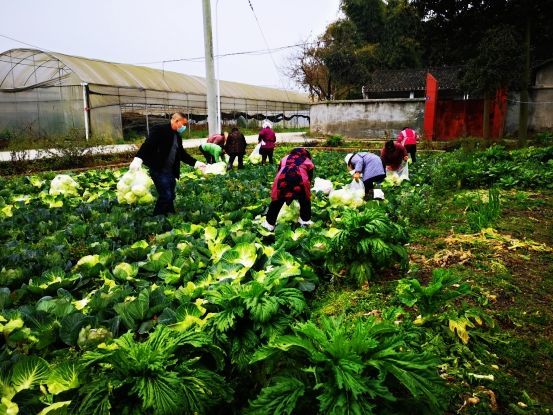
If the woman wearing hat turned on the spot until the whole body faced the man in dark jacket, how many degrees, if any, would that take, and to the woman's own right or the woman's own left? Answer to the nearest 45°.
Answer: approximately 45° to the woman's own left

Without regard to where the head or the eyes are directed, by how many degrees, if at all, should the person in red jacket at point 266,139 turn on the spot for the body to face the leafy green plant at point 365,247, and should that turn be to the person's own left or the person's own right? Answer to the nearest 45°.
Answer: approximately 180°

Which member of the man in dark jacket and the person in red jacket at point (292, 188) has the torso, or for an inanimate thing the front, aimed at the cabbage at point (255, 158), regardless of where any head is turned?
the person in red jacket

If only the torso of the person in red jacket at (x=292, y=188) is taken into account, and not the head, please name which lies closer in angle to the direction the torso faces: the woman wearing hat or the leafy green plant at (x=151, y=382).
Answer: the woman wearing hat

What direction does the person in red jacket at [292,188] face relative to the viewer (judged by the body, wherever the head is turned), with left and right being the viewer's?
facing away from the viewer

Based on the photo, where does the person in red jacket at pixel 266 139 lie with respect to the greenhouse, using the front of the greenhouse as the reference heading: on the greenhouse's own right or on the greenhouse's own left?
on the greenhouse's own left

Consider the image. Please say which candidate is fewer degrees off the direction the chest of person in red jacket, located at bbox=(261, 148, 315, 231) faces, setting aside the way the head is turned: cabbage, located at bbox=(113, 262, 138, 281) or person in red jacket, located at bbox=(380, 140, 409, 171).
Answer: the person in red jacket

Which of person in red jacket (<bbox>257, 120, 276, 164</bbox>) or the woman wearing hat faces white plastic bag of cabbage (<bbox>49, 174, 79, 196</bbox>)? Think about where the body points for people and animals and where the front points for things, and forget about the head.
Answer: the woman wearing hat

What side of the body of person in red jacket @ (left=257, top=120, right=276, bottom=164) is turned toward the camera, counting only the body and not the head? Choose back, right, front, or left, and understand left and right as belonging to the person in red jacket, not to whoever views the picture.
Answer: back

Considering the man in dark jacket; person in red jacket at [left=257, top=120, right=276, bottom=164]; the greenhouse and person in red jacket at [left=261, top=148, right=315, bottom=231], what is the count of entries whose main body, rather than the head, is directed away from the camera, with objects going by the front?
2

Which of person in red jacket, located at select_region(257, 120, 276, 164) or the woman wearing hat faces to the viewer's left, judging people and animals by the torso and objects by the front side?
the woman wearing hat
